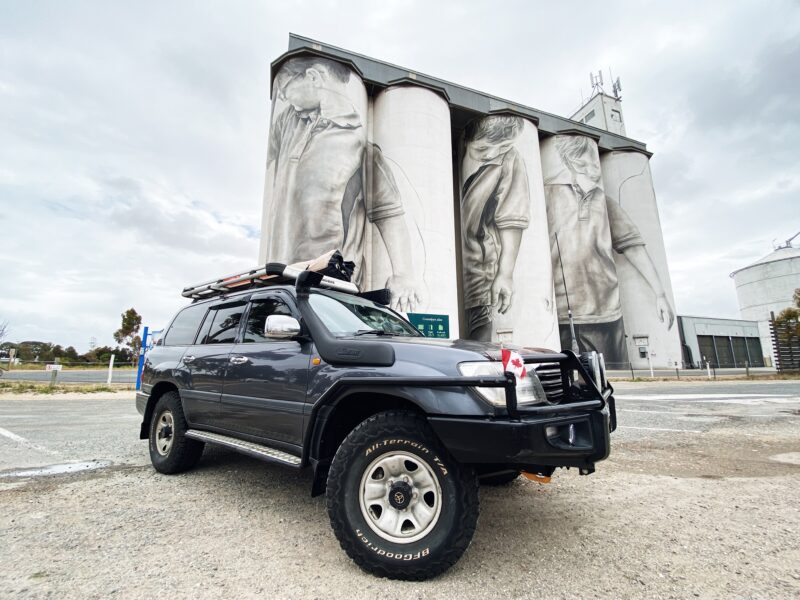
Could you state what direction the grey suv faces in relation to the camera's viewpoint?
facing the viewer and to the right of the viewer

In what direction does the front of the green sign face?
toward the camera

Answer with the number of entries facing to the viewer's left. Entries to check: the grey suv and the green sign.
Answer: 0

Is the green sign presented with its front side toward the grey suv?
yes

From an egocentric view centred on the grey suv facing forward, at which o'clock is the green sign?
The green sign is roughly at 8 o'clock from the grey suv.

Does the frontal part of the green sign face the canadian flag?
yes
